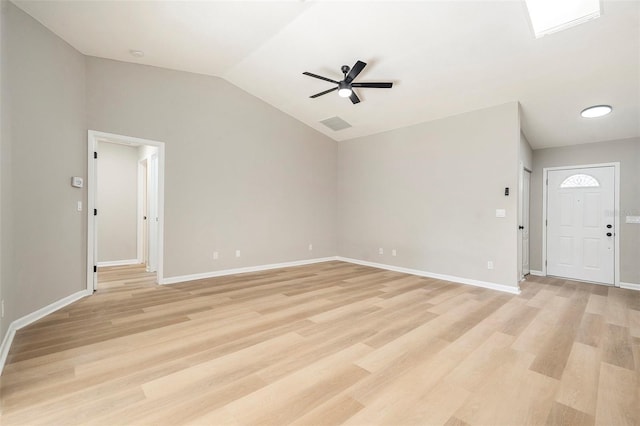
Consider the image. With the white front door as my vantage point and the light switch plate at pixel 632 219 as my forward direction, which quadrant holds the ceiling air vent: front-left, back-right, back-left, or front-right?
back-right

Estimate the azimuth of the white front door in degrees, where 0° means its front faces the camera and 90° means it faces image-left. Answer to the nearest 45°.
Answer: approximately 45°

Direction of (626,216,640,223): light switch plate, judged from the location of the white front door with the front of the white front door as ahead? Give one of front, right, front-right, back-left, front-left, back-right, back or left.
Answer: back-left

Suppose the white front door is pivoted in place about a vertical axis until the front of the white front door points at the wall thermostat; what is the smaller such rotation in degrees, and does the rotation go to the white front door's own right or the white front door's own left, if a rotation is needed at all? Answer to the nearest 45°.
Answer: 0° — it already faces it

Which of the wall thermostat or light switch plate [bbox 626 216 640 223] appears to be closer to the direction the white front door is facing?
the wall thermostat

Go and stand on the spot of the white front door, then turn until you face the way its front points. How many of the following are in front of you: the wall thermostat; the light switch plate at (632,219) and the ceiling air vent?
2

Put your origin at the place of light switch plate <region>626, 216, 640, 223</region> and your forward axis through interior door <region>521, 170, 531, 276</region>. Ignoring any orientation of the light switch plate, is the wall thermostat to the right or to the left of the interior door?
left
